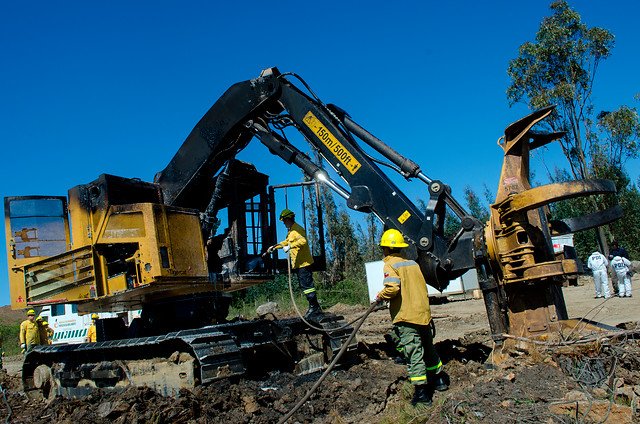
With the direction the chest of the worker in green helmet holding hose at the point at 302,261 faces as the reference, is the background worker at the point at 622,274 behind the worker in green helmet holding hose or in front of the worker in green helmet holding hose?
behind

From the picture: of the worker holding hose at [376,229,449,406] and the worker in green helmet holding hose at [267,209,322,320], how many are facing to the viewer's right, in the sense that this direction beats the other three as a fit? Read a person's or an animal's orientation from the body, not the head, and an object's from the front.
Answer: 0

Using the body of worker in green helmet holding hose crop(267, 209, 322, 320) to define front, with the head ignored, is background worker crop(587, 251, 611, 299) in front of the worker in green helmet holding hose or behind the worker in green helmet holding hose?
behind

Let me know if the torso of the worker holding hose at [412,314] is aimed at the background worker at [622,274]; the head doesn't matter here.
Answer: no

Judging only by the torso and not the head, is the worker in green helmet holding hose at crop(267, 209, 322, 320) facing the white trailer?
no

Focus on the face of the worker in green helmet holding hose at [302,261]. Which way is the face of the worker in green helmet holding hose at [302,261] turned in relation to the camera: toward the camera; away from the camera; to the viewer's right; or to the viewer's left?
to the viewer's left

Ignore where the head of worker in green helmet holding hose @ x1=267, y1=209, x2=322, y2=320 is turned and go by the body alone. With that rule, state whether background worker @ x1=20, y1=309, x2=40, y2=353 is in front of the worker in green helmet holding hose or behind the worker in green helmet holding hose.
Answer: in front

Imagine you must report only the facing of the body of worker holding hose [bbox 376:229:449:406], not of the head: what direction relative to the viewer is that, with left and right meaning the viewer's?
facing away from the viewer and to the left of the viewer

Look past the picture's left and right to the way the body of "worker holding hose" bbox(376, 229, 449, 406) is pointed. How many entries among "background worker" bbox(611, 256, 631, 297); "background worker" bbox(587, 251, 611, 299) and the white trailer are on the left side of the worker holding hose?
0

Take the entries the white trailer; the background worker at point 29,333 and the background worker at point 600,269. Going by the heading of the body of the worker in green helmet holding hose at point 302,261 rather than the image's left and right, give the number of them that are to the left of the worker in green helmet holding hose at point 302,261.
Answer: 0

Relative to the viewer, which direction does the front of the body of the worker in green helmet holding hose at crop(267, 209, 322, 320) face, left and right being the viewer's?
facing to the left of the viewer

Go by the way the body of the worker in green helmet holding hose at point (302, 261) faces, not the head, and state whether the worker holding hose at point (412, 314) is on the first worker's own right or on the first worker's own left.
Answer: on the first worker's own left

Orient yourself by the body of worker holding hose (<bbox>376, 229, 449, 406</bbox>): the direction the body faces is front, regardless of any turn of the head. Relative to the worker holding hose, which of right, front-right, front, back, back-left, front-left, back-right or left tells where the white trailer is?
front-right

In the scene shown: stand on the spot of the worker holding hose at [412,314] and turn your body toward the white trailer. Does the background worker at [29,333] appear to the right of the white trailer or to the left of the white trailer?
left
